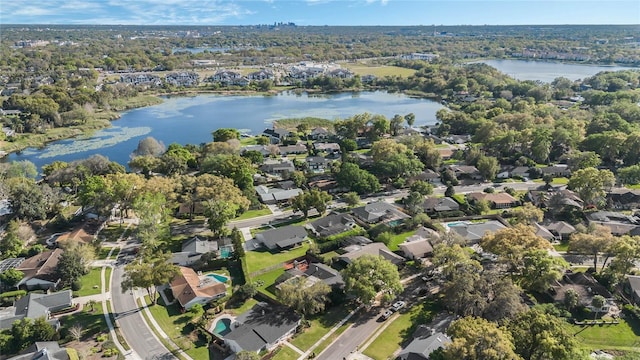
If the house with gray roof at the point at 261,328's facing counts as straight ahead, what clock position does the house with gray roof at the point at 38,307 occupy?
the house with gray roof at the point at 38,307 is roughly at 5 o'clock from the house with gray roof at the point at 261,328.

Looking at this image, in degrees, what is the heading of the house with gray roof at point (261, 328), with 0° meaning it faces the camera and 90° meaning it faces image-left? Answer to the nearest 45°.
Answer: approximately 315°

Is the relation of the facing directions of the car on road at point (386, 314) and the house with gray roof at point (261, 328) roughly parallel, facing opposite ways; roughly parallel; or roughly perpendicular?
roughly perpendicular

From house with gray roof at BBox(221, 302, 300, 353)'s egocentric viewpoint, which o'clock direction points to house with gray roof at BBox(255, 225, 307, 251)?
house with gray roof at BBox(255, 225, 307, 251) is roughly at 8 o'clock from house with gray roof at BBox(221, 302, 300, 353).

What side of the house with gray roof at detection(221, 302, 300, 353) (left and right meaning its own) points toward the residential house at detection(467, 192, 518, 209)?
left
